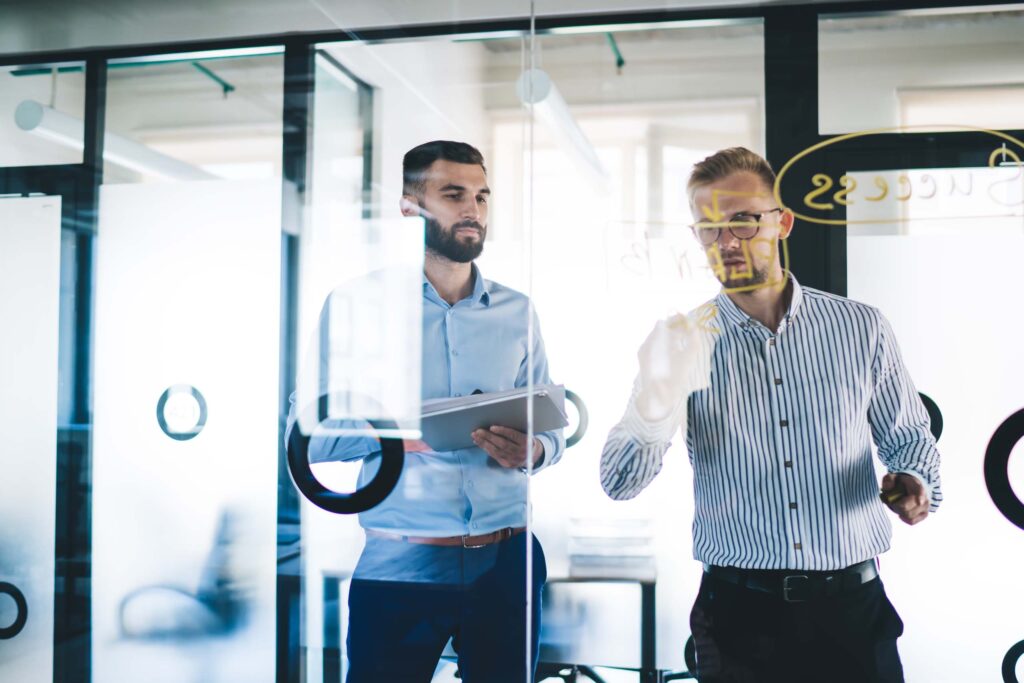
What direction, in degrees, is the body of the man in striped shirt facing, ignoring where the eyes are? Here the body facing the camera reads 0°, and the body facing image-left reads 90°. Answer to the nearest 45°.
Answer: approximately 0°

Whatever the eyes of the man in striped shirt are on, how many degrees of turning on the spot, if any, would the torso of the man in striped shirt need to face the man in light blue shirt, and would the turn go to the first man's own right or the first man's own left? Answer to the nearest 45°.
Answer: approximately 90° to the first man's own right

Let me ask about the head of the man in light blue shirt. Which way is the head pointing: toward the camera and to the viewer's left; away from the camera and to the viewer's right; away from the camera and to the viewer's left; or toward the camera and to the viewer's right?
toward the camera and to the viewer's right

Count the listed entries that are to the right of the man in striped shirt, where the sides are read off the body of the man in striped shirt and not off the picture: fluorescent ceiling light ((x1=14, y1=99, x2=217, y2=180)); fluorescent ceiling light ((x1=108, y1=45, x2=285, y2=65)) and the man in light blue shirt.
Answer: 3

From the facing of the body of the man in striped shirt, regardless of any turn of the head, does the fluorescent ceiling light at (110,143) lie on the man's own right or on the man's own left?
on the man's own right
